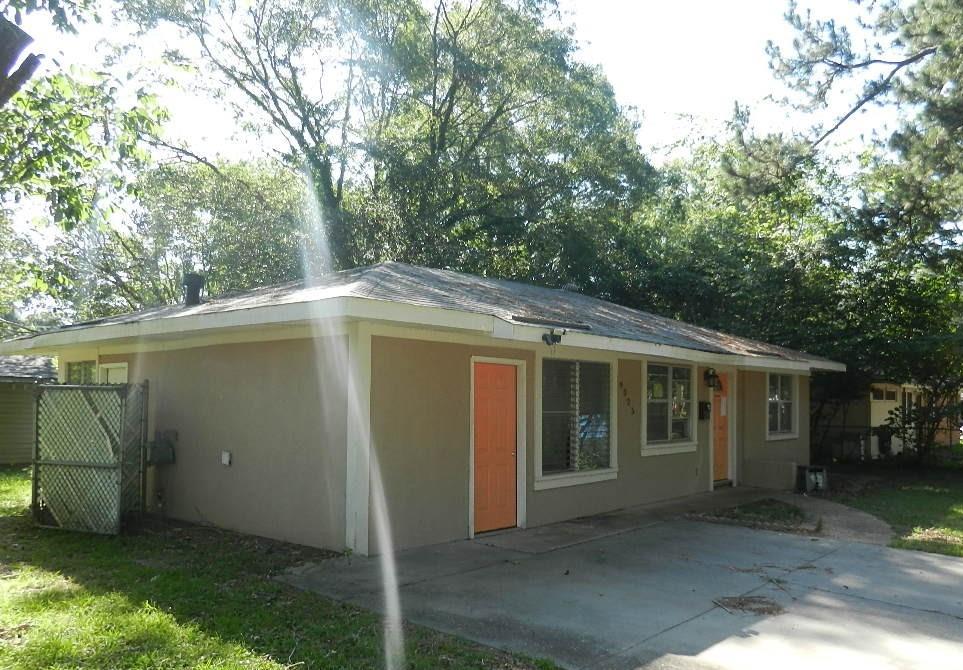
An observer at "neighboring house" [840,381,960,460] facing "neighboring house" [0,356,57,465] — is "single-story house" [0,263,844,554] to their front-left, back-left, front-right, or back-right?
front-left

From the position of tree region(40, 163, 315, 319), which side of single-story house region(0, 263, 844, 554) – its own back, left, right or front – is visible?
back

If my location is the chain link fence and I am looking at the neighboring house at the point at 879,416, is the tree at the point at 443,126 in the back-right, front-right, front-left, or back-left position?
front-left

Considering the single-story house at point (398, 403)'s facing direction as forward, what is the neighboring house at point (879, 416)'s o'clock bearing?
The neighboring house is roughly at 9 o'clock from the single-story house.

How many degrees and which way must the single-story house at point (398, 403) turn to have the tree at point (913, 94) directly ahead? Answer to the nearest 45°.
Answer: approximately 90° to its left

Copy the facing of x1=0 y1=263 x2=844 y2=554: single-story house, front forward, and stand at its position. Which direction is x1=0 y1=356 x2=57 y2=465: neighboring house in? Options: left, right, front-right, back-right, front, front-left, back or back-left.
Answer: back

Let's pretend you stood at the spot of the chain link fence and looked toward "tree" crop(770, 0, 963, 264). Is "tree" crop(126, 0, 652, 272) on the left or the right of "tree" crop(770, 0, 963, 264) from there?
left

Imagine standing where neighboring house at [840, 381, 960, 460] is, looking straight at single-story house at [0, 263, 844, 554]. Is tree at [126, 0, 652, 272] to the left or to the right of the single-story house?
right
